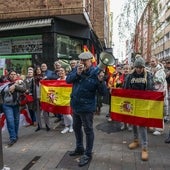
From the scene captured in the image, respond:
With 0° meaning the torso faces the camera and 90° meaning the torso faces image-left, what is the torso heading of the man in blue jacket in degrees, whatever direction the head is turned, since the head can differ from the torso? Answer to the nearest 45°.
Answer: approximately 45°

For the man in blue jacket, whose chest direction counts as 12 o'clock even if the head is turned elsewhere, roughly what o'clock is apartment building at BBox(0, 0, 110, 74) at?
The apartment building is roughly at 4 o'clock from the man in blue jacket.
